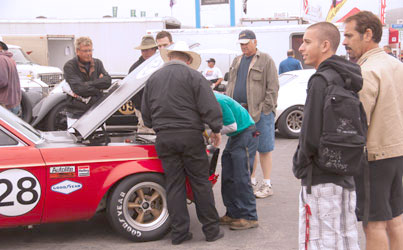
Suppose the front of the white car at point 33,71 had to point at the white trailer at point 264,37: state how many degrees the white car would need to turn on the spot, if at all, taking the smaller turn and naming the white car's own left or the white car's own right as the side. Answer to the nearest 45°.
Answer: approximately 45° to the white car's own left

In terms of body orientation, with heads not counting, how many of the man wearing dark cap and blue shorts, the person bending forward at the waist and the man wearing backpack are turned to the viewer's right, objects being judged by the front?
0

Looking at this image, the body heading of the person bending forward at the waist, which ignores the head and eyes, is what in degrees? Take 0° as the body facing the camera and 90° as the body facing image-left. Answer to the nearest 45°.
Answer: approximately 90°

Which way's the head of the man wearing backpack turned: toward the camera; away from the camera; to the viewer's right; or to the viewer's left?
to the viewer's left

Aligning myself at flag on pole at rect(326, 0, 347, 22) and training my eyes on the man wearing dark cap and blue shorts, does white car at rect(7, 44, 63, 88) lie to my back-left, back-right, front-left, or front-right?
front-right

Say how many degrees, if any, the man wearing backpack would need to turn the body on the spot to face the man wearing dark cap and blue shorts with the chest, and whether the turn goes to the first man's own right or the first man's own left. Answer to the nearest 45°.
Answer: approximately 45° to the first man's own right

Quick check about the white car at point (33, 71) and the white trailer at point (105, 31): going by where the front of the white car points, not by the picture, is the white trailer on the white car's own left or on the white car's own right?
on the white car's own left

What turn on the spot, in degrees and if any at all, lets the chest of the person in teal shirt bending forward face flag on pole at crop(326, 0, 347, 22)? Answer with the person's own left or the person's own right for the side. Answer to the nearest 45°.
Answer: approximately 90° to the person's own right
